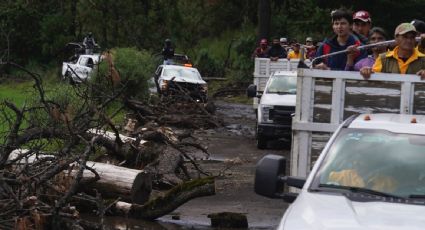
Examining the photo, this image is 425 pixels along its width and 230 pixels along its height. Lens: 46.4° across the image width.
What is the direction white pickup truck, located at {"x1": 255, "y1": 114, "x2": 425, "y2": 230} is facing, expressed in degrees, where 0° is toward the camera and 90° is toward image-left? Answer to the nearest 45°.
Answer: approximately 0°

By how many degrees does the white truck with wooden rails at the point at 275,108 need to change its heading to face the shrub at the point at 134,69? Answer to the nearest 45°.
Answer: approximately 135° to its right

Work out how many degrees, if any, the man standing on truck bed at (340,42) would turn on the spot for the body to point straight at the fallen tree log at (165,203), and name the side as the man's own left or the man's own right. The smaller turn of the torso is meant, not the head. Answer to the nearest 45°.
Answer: approximately 90° to the man's own right

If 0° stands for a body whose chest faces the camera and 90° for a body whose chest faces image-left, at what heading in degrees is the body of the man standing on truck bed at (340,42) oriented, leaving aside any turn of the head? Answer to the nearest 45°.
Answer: approximately 0°

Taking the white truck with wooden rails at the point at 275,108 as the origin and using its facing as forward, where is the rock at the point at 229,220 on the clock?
The rock is roughly at 12 o'clock from the white truck with wooden rails.

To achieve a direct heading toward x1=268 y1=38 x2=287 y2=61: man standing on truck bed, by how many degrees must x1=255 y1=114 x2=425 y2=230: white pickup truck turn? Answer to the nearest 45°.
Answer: approximately 180°

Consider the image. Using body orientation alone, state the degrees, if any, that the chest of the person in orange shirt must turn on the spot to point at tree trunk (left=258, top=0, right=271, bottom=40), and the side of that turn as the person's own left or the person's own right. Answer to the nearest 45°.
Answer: approximately 180°

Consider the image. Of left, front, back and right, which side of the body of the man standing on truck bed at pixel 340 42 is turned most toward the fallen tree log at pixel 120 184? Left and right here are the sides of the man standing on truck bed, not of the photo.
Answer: right

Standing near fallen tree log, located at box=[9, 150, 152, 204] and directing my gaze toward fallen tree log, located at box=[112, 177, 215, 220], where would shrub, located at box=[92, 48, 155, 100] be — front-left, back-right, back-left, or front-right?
back-left

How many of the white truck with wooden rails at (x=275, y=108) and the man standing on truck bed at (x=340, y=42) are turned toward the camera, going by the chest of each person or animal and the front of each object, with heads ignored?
2
